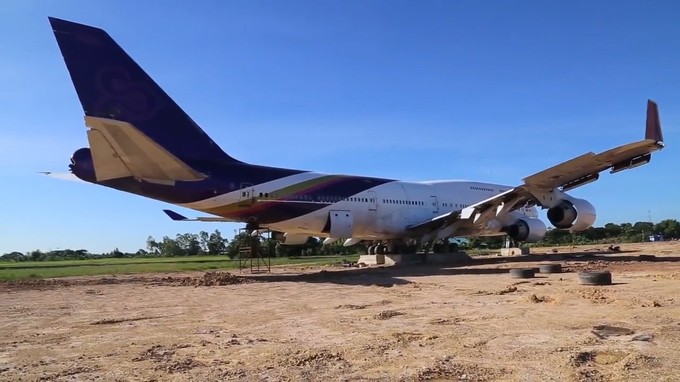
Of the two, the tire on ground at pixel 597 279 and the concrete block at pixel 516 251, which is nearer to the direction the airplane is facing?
the concrete block

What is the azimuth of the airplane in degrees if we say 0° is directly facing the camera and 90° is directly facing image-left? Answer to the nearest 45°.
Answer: approximately 225°

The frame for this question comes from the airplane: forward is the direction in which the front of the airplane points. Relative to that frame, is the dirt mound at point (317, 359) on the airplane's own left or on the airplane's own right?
on the airplane's own right

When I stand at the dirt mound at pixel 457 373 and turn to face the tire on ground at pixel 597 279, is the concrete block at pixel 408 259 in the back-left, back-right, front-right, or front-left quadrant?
front-left

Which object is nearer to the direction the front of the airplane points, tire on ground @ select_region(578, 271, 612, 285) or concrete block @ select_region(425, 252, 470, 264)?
the concrete block

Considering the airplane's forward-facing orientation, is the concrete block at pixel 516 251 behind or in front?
in front

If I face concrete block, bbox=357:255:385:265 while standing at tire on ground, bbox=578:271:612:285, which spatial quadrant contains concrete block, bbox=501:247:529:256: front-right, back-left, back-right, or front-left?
front-right

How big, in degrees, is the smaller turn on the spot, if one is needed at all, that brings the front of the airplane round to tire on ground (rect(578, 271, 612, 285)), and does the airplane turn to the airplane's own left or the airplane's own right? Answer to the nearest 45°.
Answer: approximately 90° to the airplane's own right

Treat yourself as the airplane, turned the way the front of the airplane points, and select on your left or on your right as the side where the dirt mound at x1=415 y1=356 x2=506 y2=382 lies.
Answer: on your right

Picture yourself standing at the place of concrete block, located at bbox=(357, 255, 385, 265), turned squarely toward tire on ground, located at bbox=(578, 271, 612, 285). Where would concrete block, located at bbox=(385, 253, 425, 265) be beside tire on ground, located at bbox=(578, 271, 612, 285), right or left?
left

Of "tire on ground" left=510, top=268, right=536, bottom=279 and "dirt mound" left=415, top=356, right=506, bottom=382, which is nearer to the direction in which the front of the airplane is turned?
the tire on ground

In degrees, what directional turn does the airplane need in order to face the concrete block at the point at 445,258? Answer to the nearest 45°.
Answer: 0° — it already faces it
